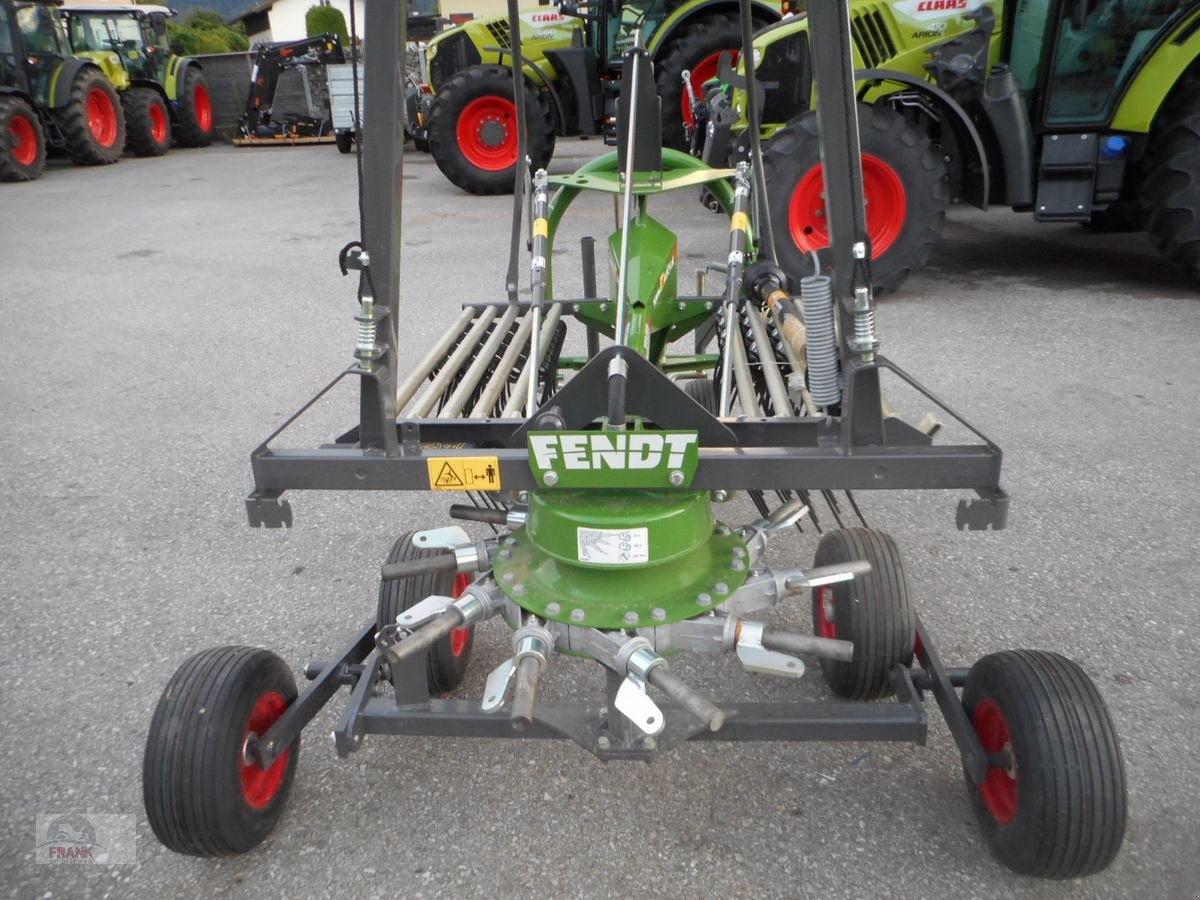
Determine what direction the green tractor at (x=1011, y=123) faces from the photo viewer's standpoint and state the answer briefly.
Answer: facing to the left of the viewer

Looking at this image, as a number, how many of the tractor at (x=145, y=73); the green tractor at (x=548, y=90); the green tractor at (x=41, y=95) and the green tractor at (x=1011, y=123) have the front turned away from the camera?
0

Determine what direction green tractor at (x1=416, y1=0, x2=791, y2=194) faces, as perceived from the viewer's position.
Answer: facing the viewer and to the left of the viewer

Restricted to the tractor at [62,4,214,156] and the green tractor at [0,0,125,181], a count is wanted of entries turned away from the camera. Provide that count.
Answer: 0

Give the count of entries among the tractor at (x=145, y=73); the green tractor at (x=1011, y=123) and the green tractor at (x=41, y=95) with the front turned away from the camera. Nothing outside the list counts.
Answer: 0

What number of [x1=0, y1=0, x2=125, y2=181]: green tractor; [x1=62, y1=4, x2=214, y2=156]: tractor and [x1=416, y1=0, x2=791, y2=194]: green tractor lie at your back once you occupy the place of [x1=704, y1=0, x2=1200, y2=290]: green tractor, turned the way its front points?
0

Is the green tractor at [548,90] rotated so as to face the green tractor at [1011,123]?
no
